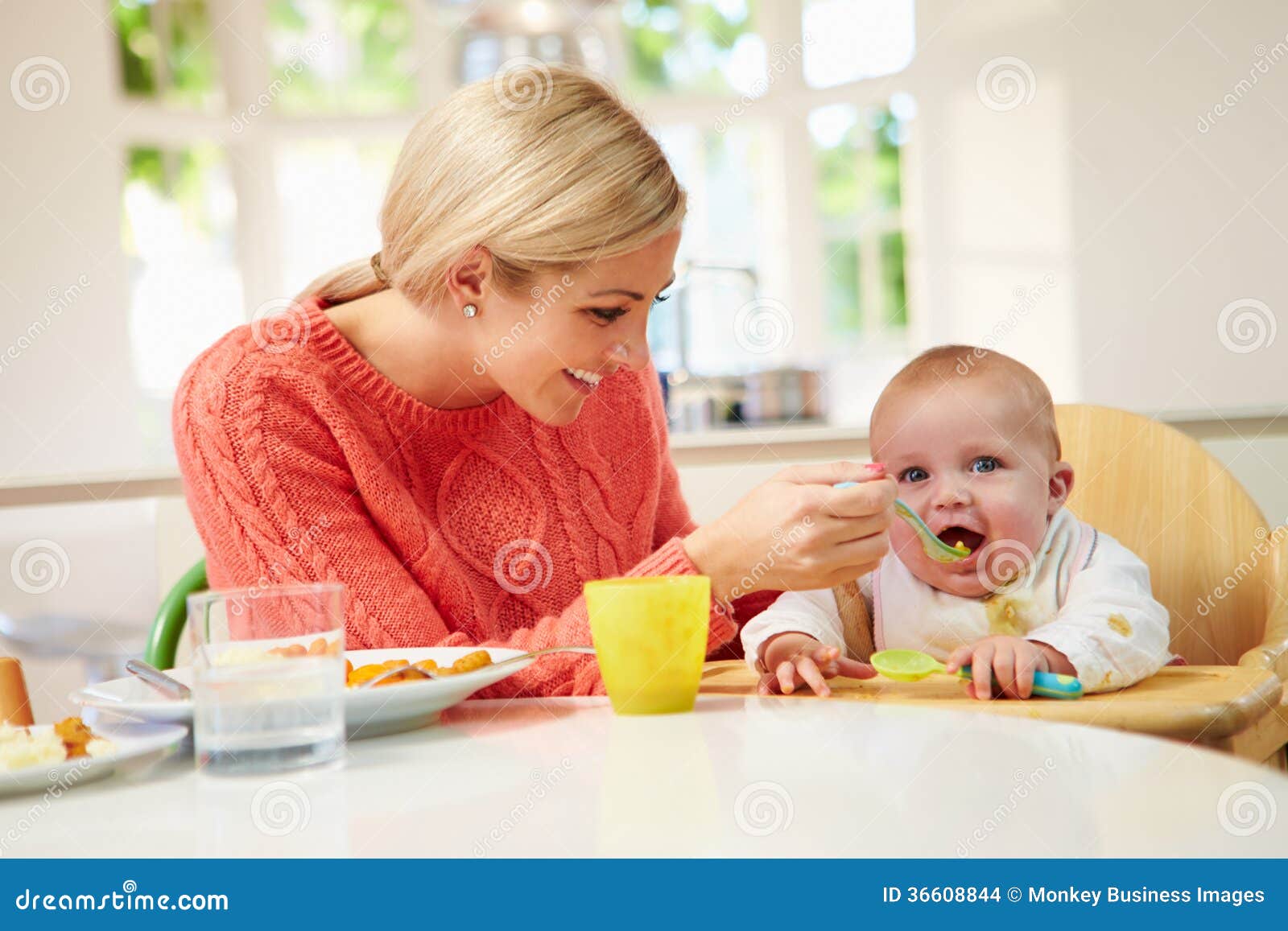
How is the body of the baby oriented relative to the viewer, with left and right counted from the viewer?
facing the viewer and to the left of the viewer

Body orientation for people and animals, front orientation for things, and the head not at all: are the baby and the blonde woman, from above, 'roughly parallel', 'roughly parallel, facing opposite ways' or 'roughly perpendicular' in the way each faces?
roughly perpendicular

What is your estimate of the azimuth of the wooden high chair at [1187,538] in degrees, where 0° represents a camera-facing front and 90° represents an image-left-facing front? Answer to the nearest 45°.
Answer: approximately 45°

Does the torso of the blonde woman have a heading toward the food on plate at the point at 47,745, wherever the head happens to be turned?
no

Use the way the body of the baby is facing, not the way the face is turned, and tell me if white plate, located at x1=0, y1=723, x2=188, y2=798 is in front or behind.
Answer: in front

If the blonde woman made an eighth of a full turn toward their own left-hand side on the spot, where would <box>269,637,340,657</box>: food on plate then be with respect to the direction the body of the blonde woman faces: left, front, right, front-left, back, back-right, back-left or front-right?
right

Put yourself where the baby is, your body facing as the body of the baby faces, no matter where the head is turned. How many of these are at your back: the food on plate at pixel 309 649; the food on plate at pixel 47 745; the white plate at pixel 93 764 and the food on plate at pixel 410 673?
0

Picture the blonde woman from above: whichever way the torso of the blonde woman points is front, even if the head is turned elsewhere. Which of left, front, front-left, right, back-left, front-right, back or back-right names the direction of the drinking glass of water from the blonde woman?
front-right

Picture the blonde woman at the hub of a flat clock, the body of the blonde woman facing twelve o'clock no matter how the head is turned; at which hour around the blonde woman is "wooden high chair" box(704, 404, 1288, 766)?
The wooden high chair is roughly at 10 o'clock from the blonde woman.

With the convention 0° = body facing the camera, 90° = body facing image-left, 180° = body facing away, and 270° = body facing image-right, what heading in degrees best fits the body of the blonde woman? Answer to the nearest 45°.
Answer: approximately 315°

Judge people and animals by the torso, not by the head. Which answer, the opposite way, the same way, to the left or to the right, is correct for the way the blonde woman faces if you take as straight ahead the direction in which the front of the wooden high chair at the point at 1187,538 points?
to the left
